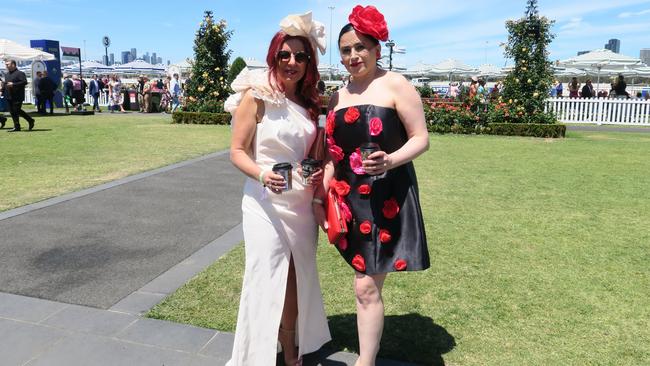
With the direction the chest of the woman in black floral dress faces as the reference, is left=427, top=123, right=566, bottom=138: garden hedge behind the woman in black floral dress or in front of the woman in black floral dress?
behind

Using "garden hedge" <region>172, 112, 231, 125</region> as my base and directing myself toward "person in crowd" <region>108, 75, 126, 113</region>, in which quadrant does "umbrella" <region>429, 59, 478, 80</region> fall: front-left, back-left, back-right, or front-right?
front-right

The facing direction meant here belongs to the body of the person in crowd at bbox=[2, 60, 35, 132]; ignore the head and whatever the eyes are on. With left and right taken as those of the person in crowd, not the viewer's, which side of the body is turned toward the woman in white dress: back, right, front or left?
left

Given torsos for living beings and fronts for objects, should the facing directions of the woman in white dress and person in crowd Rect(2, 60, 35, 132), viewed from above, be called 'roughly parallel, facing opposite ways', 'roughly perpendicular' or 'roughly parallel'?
roughly perpendicular

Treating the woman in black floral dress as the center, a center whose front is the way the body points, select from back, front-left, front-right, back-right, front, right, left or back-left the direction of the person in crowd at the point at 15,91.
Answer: right

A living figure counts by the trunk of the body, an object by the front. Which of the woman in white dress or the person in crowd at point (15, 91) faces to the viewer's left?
the person in crowd

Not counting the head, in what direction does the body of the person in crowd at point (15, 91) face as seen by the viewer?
to the viewer's left

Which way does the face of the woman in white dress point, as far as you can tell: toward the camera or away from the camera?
toward the camera

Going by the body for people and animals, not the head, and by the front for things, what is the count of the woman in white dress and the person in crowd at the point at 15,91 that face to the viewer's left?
1

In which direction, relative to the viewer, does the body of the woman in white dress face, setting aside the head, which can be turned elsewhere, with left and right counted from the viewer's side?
facing the viewer and to the right of the viewer
